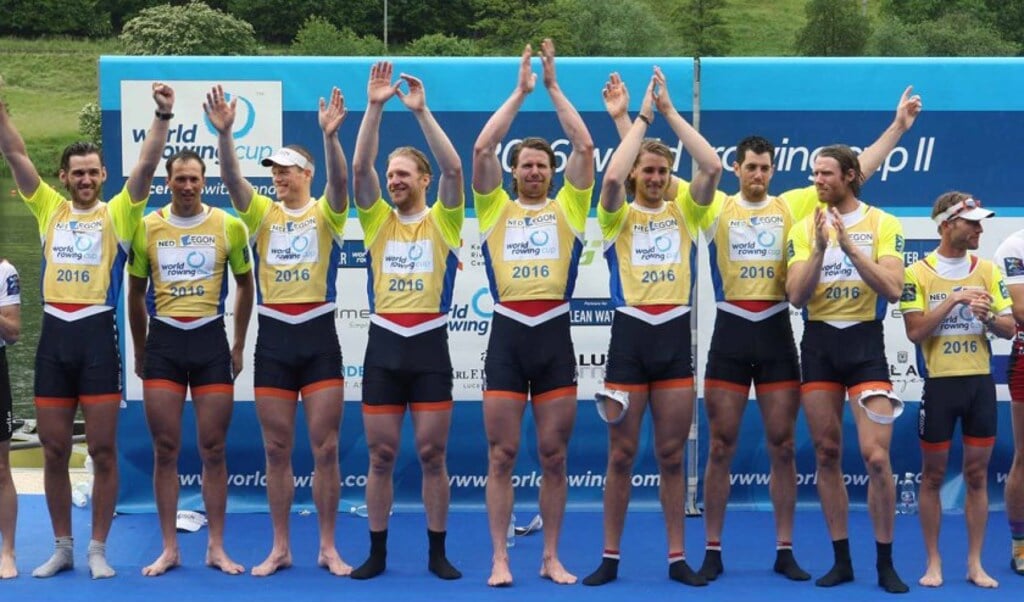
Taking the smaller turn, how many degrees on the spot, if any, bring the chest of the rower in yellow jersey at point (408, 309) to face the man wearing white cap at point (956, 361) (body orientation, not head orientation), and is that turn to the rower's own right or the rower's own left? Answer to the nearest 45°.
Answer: approximately 90° to the rower's own left

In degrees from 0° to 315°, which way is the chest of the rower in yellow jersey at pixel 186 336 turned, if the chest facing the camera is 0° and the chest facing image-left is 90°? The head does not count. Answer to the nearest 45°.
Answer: approximately 0°

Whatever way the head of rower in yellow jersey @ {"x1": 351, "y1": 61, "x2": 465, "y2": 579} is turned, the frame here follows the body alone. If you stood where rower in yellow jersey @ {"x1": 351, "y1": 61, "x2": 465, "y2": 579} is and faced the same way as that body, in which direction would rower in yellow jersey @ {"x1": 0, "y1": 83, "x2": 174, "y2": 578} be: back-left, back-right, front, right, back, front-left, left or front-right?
right

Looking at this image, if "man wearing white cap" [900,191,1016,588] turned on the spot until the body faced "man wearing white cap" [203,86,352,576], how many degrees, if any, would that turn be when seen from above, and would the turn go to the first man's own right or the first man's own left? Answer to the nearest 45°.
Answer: approximately 90° to the first man's own right

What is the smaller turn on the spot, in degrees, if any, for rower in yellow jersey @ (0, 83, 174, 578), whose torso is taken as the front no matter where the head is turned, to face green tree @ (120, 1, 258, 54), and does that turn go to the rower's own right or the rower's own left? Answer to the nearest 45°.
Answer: approximately 180°

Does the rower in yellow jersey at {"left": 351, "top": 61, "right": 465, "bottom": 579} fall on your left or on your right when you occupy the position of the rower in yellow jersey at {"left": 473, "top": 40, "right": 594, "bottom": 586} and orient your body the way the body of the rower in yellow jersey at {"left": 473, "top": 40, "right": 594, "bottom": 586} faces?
on your right

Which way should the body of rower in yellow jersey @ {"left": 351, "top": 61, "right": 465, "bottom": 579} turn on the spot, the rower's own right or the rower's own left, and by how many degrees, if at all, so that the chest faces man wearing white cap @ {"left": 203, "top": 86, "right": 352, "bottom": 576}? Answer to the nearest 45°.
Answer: approximately 90° to the rower's own right
